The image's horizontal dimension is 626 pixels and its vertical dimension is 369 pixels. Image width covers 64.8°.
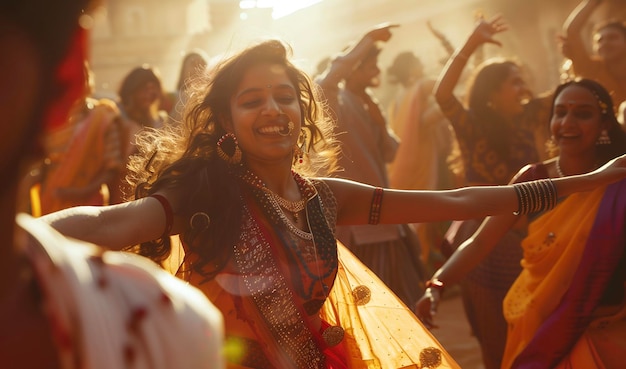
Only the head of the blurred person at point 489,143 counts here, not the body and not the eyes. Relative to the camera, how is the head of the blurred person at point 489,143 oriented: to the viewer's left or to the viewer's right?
to the viewer's right

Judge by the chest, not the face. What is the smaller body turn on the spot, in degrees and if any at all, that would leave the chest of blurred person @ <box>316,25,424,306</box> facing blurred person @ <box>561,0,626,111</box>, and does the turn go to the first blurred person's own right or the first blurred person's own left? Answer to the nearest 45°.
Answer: approximately 45° to the first blurred person's own left

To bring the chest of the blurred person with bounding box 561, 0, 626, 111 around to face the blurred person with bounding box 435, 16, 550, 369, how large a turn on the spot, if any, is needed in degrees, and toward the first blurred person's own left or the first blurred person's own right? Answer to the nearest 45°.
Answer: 0° — they already face them
